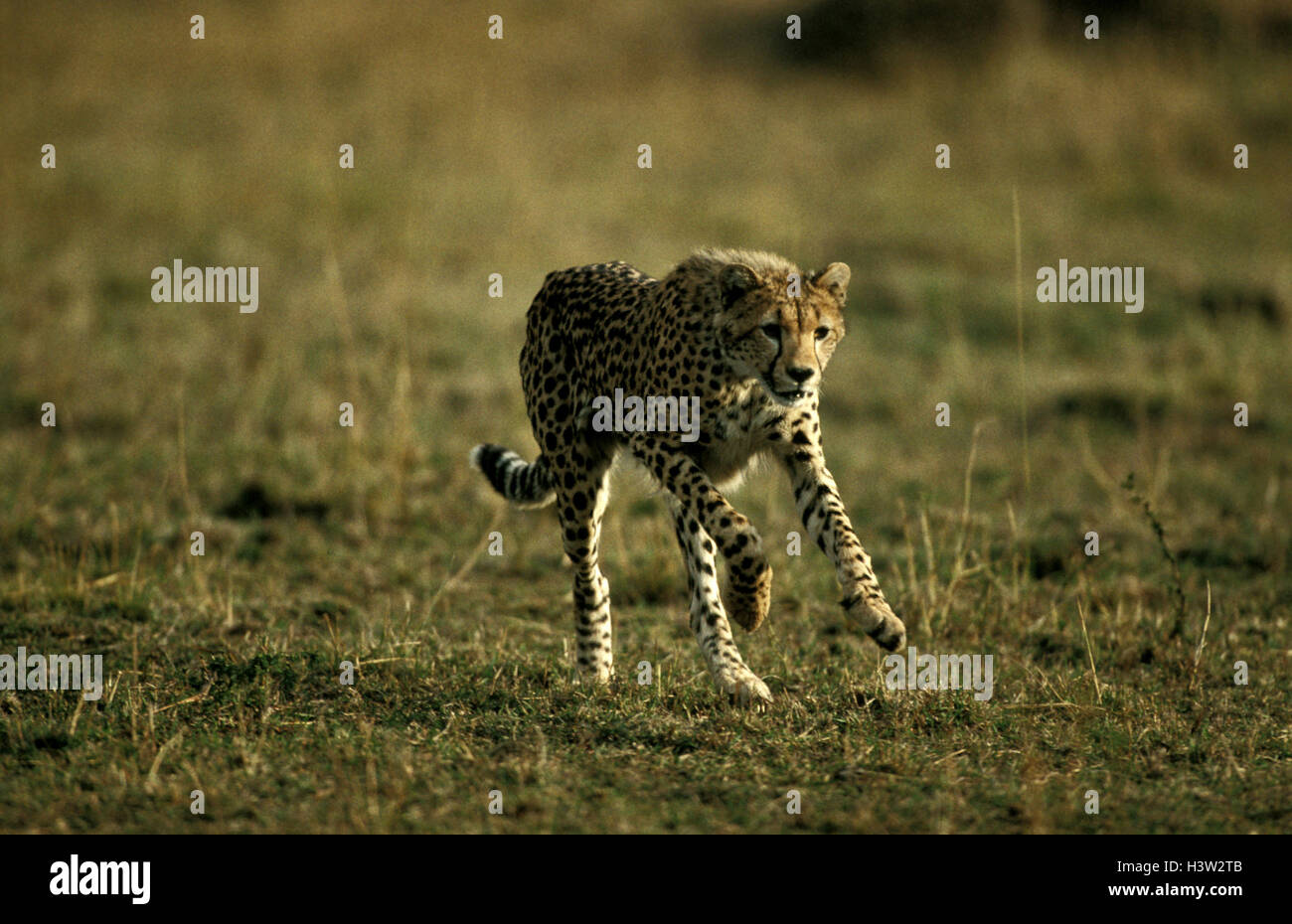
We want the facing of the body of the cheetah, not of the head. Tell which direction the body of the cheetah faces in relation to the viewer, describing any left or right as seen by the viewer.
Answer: facing the viewer and to the right of the viewer
